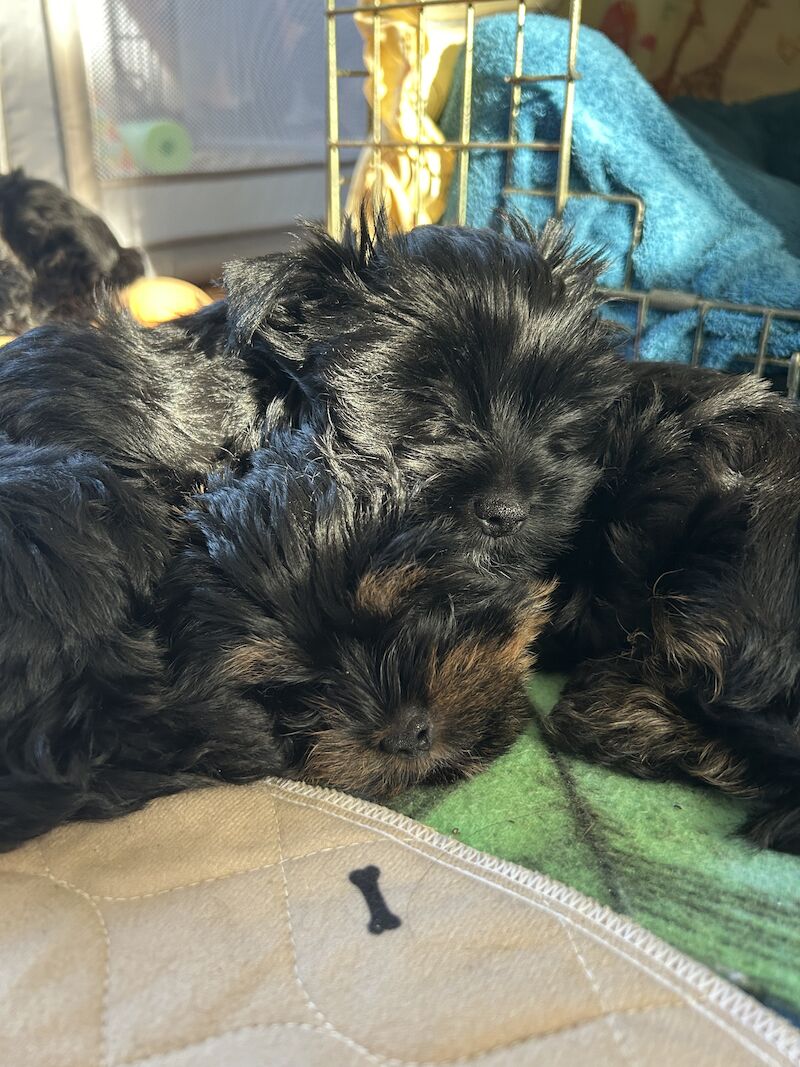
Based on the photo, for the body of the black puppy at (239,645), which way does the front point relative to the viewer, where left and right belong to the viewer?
facing the viewer and to the right of the viewer

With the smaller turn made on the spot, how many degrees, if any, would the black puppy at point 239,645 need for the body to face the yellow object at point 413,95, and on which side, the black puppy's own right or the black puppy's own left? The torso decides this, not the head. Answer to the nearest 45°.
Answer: approximately 135° to the black puppy's own left

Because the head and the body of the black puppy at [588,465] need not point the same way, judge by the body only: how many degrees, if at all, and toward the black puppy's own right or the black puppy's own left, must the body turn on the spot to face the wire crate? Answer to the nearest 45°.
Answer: approximately 135° to the black puppy's own right

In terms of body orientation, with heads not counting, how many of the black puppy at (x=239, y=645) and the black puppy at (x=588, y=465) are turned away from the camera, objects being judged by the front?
0

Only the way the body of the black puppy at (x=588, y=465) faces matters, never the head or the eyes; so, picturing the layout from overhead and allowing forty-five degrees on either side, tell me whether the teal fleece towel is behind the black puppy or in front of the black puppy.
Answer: behind

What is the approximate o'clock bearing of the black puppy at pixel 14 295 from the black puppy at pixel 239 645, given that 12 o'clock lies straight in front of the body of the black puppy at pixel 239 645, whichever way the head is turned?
the black puppy at pixel 14 295 is roughly at 7 o'clock from the black puppy at pixel 239 645.

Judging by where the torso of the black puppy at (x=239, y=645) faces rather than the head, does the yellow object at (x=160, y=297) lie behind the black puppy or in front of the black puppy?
behind

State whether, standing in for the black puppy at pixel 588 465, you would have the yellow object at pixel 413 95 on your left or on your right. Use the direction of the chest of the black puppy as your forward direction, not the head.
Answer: on your right
